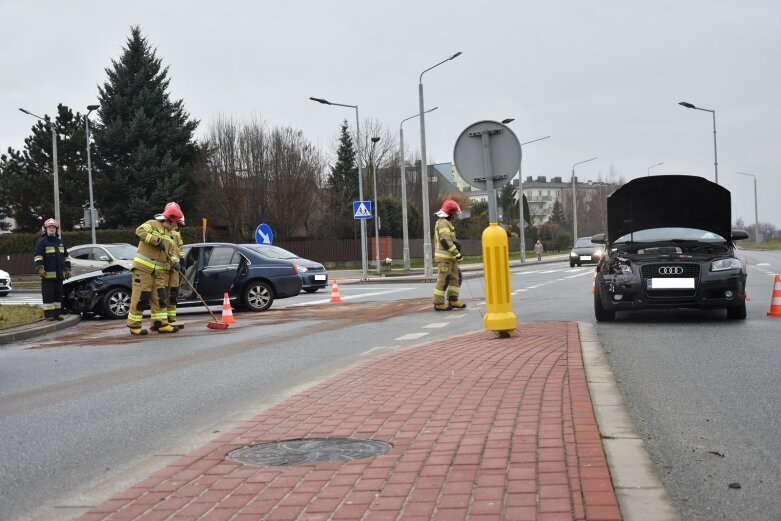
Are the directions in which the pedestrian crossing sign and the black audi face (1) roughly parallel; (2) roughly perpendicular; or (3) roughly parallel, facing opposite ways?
roughly parallel

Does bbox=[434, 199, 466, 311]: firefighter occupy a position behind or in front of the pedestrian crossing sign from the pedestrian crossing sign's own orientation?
in front

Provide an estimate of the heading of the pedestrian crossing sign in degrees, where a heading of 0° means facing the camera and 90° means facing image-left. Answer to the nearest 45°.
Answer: approximately 0°

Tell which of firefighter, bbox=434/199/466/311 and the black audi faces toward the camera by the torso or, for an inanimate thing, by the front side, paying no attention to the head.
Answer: the black audi

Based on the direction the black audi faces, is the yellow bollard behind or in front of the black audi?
in front

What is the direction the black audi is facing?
toward the camera

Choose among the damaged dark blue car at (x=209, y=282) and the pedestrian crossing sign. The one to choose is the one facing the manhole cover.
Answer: the pedestrian crossing sign

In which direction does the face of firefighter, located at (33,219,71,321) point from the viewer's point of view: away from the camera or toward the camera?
toward the camera

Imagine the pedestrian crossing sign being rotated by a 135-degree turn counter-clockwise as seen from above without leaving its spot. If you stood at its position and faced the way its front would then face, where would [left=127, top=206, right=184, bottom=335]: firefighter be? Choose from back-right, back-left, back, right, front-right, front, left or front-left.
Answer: back-right
